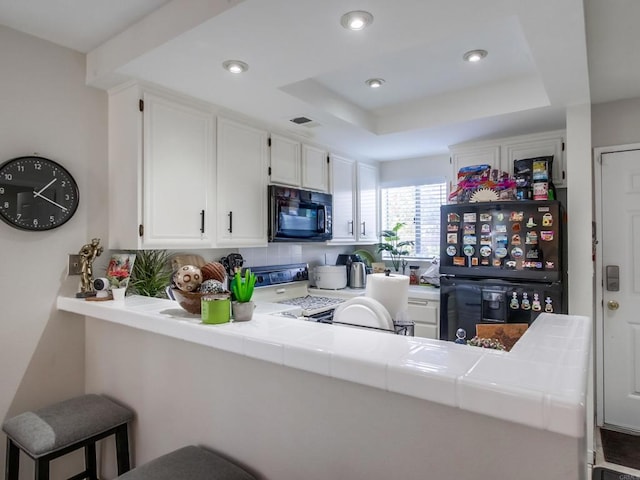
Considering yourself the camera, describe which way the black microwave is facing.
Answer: facing the viewer and to the right of the viewer

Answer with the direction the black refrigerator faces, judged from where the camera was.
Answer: facing the viewer

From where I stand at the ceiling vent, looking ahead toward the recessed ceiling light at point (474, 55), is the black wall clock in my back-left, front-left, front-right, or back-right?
back-right

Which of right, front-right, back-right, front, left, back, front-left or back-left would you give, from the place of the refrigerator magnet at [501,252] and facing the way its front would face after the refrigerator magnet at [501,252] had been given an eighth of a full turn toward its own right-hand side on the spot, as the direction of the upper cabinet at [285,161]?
front-right

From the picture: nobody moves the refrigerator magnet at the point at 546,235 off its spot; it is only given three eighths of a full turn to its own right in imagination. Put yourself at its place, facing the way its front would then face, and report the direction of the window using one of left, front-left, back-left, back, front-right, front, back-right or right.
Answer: front

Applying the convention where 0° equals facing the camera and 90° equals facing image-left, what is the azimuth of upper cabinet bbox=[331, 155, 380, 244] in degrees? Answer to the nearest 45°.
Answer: approximately 315°

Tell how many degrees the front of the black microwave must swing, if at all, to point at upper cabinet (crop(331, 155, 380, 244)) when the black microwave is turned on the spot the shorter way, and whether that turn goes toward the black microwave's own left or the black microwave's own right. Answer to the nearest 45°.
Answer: approximately 90° to the black microwave's own left

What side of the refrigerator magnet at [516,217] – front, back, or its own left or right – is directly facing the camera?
front

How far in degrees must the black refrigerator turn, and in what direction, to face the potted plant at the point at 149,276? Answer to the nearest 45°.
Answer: approximately 45° to its right

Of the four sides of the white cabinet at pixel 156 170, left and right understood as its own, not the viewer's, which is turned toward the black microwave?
left
